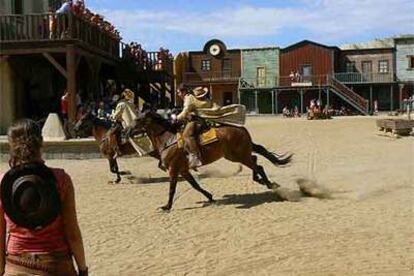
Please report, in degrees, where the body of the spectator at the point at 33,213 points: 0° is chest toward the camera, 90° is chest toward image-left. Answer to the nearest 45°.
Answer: approximately 180°

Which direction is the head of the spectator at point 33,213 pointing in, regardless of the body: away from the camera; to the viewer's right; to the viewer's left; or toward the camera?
away from the camera

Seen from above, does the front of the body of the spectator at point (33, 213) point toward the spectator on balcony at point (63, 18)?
yes

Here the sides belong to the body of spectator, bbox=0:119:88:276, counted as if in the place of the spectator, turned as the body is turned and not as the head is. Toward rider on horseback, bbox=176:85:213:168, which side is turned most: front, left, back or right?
front

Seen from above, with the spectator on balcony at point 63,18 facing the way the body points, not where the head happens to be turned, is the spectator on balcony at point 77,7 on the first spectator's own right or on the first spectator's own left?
on the first spectator's own left

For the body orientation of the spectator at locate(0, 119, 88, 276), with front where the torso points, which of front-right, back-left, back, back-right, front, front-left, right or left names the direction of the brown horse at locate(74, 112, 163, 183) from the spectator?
front

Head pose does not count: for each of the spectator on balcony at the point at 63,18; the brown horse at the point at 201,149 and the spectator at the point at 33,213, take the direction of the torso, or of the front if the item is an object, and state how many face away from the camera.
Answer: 1

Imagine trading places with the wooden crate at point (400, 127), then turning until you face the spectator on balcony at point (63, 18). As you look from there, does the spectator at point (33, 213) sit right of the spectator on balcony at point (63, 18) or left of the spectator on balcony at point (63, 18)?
left

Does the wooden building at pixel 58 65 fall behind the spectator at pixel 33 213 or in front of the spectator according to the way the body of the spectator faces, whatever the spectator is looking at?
in front

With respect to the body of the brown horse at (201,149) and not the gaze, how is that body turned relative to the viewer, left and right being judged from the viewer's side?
facing to the left of the viewer
